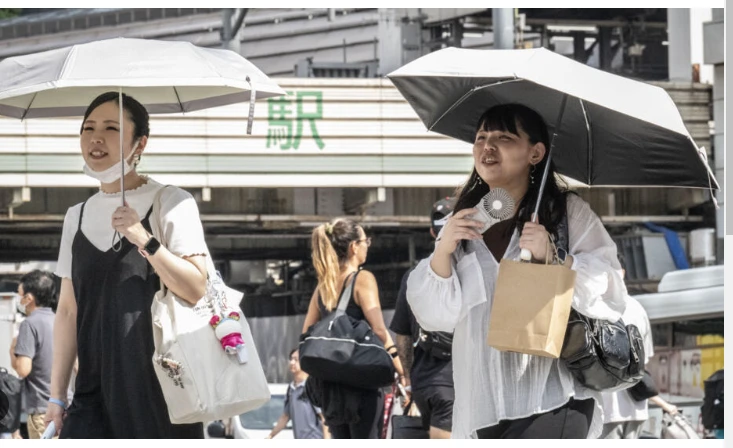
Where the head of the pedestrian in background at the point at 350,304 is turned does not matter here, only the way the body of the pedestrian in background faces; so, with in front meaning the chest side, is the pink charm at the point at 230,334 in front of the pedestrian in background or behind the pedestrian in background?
behind

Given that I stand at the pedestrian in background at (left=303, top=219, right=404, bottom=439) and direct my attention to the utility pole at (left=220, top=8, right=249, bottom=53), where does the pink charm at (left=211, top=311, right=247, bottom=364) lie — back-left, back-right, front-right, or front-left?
back-left

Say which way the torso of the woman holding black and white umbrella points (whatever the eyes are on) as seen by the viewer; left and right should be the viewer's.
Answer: facing the viewer and to the left of the viewer

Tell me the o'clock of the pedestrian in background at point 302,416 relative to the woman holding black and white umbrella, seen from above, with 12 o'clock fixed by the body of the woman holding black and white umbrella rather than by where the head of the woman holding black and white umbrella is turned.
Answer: The pedestrian in background is roughly at 4 o'clock from the woman holding black and white umbrella.

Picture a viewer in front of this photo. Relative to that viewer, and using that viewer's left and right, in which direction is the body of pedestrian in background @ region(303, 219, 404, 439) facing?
facing away from the viewer and to the right of the viewer

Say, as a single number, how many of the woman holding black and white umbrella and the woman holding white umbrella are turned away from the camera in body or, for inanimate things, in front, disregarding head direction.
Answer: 0

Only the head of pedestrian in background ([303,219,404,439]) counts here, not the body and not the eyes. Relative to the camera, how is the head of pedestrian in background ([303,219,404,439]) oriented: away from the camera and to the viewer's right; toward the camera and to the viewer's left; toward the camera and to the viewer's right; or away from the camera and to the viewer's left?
away from the camera and to the viewer's right

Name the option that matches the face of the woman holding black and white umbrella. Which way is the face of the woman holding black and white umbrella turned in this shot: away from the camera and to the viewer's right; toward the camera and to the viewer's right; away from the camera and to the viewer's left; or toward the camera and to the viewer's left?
toward the camera and to the viewer's left

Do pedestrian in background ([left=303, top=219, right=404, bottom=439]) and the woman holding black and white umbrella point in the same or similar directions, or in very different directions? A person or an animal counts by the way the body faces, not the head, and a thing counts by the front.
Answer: very different directions

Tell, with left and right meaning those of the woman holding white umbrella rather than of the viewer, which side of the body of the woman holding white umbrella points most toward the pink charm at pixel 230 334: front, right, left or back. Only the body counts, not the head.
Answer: left
